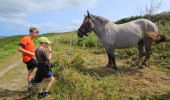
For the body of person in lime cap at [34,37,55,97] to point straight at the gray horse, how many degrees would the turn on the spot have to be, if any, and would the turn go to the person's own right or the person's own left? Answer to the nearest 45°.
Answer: approximately 45° to the person's own left

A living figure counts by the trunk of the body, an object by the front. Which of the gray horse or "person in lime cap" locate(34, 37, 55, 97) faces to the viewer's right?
the person in lime cap

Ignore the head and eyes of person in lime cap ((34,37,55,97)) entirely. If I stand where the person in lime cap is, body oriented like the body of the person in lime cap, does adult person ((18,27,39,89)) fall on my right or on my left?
on my left

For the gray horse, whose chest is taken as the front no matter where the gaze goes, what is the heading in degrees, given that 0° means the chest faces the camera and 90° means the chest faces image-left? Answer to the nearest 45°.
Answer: approximately 90°

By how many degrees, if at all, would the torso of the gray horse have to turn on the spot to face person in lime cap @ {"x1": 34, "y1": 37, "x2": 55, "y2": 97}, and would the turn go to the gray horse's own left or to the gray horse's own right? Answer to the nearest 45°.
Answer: approximately 45° to the gray horse's own left

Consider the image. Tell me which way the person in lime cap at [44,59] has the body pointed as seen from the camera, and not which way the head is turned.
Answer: to the viewer's right

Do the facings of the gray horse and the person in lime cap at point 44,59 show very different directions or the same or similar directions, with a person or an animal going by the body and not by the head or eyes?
very different directions

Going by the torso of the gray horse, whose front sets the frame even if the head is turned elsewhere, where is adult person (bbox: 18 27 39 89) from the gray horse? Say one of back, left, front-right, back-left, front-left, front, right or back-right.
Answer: front-left

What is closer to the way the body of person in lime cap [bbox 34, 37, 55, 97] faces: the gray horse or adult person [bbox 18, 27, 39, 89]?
the gray horse

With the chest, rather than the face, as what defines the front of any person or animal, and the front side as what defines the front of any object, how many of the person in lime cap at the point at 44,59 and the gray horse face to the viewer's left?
1
